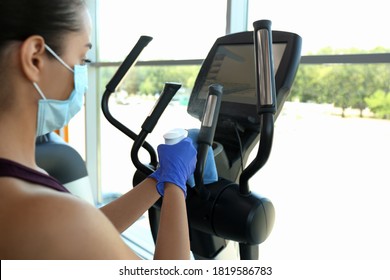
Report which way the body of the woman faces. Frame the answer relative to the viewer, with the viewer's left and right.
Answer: facing away from the viewer and to the right of the viewer
